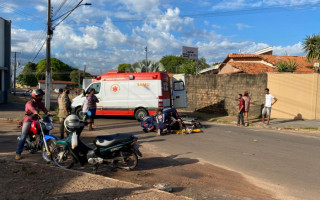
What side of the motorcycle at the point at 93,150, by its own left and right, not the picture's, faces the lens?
left

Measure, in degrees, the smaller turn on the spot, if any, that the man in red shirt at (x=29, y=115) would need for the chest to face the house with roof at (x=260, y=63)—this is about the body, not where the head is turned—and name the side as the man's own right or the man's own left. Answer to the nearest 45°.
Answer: approximately 90° to the man's own left

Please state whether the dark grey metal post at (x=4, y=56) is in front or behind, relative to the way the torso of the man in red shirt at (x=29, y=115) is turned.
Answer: behind

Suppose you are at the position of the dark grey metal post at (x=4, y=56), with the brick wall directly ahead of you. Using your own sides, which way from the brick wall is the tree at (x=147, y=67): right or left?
left

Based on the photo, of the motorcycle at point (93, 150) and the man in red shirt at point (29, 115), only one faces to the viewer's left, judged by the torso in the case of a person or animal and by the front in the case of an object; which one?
the motorcycle

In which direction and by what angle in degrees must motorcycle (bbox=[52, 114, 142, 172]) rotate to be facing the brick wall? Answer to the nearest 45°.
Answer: approximately 135° to its right

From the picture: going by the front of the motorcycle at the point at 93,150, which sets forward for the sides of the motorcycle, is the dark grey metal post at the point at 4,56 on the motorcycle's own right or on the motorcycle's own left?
on the motorcycle's own right
